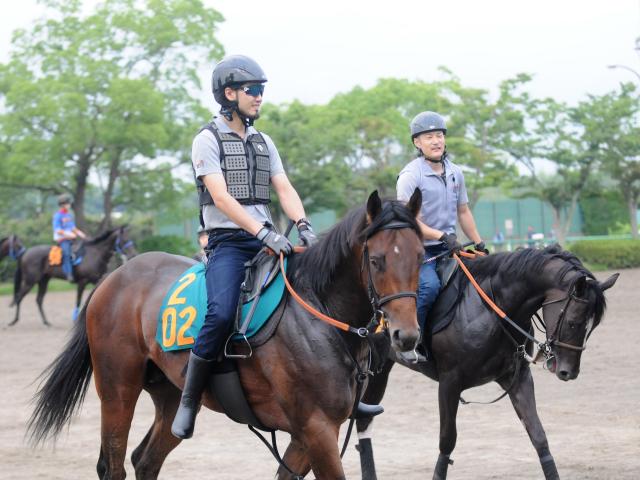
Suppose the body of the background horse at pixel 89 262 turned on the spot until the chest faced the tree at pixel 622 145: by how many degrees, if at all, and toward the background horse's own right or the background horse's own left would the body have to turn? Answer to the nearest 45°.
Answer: approximately 45° to the background horse's own left

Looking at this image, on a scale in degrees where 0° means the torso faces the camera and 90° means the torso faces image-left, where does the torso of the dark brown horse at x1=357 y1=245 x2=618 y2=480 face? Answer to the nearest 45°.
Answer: approximately 315°

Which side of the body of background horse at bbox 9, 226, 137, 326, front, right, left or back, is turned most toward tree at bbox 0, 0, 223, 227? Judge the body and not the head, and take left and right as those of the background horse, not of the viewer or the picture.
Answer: left

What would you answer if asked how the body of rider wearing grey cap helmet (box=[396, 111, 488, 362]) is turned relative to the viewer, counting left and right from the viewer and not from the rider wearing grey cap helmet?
facing the viewer and to the right of the viewer

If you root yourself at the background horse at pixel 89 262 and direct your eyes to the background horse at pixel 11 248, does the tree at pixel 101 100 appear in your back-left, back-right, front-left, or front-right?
front-right

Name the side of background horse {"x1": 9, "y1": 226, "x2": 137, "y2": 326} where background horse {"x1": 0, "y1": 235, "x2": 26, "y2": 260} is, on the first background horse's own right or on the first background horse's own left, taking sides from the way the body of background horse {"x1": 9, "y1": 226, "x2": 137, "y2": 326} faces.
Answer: on the first background horse's own left

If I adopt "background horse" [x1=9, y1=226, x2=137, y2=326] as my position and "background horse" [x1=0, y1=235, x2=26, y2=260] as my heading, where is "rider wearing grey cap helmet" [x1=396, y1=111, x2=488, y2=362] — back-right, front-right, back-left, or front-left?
back-left

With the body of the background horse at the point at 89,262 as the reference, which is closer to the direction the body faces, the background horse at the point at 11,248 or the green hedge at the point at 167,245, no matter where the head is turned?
the green hedge

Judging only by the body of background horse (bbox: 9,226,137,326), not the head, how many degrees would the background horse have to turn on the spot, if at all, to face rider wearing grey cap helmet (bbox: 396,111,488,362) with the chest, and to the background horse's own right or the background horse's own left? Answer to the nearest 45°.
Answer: approximately 90° to the background horse's own right

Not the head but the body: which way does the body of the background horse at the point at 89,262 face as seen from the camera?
to the viewer's right

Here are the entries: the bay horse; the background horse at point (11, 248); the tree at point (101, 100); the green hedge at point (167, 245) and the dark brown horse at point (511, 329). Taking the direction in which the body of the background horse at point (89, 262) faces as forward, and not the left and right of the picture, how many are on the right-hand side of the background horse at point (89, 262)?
2

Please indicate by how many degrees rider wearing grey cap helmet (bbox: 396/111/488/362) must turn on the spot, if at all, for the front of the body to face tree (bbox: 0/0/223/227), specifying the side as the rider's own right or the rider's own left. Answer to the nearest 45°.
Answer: approximately 180°

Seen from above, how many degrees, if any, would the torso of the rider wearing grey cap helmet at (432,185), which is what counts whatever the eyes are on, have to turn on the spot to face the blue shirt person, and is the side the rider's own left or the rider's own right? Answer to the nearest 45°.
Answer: approximately 180°
